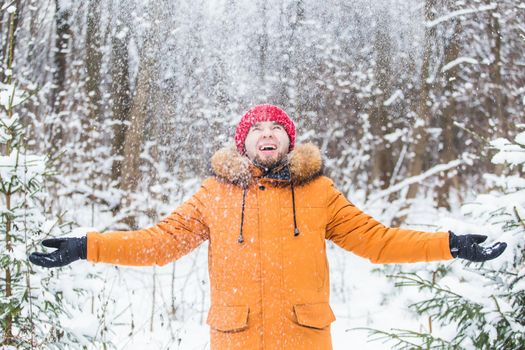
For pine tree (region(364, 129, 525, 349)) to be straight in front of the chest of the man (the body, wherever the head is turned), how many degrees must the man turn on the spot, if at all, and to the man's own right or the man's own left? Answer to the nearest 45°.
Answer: approximately 90° to the man's own left

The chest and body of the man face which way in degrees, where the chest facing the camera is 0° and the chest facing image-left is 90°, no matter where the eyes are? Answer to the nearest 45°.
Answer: approximately 0°
